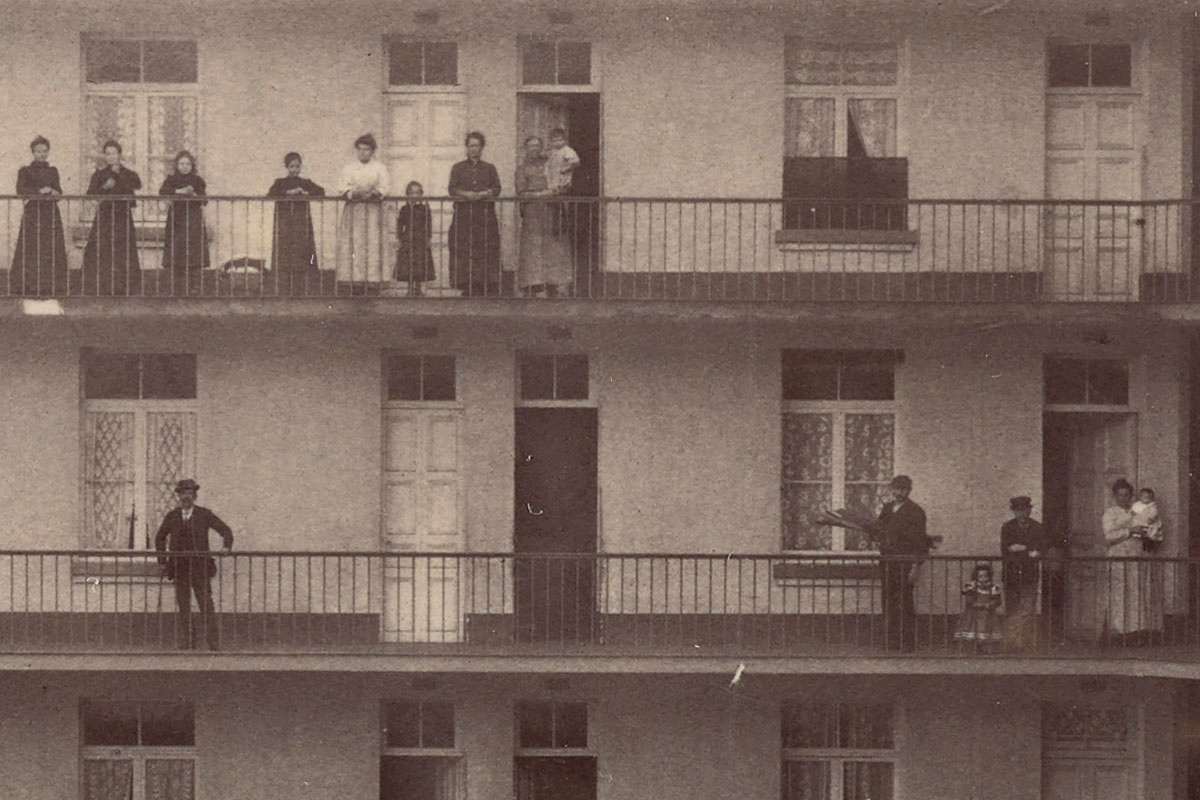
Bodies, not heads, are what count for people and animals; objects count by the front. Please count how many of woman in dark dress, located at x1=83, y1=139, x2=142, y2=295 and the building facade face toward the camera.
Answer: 2

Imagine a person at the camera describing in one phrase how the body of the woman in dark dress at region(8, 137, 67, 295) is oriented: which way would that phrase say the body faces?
toward the camera

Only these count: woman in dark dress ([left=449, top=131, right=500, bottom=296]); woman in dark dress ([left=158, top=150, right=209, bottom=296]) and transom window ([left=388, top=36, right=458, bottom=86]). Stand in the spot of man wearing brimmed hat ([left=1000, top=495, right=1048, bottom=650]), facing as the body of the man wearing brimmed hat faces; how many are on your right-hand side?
3

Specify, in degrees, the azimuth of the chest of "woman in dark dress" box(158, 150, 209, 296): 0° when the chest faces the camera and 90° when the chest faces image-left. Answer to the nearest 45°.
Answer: approximately 0°

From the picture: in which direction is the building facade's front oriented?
toward the camera

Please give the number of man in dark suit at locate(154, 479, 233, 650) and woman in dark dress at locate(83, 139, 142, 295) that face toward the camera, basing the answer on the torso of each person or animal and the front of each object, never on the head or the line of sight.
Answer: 2

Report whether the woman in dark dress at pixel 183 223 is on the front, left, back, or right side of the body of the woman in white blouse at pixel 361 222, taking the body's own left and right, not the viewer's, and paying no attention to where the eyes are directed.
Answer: right

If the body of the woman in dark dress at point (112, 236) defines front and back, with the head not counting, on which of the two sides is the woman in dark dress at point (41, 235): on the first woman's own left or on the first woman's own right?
on the first woman's own right

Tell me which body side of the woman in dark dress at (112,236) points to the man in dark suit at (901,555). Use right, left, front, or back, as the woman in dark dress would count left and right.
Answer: left

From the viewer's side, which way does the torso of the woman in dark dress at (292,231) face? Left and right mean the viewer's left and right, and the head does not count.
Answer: facing the viewer

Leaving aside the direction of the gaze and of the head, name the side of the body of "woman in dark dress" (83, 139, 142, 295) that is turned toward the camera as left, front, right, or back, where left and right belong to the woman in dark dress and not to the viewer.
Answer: front

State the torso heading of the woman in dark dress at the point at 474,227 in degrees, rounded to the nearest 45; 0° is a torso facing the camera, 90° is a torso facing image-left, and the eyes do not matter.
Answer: approximately 0°

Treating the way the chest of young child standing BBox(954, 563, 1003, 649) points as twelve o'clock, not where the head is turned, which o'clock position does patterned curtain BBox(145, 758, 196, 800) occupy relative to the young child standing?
The patterned curtain is roughly at 3 o'clock from the young child standing.

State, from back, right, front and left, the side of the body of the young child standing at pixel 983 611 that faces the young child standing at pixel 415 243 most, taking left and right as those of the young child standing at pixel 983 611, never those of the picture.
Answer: right
